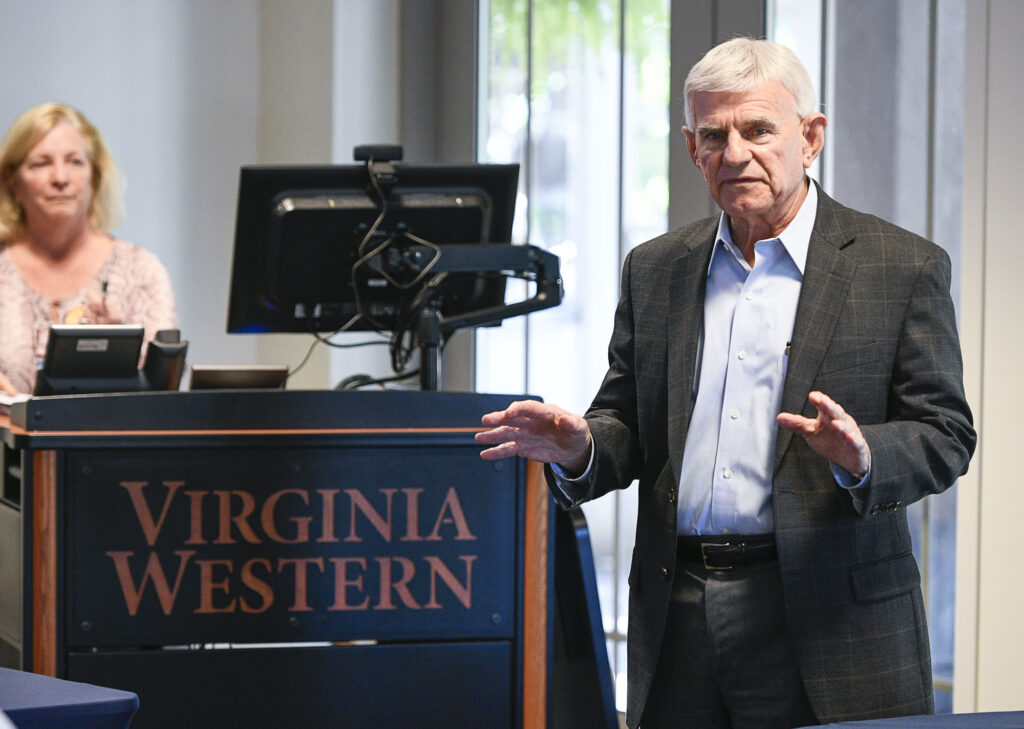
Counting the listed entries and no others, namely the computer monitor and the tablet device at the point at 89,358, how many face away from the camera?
2

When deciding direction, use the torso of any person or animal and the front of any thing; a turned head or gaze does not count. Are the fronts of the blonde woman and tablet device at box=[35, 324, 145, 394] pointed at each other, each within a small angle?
yes

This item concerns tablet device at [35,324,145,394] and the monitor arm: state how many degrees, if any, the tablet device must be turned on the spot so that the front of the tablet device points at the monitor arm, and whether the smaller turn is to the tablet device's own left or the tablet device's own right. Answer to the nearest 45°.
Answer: approximately 90° to the tablet device's own right

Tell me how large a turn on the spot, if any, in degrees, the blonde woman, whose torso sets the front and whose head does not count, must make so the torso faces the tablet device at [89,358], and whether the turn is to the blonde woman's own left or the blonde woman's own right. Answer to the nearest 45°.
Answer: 0° — they already face it

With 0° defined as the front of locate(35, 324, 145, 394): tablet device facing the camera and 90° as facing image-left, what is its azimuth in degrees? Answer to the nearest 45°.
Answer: approximately 180°

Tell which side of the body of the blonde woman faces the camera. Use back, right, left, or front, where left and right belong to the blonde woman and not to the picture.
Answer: front

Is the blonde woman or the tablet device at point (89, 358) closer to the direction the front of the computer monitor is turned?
the blonde woman

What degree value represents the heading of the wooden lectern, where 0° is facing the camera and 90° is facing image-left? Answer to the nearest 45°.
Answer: approximately 0°

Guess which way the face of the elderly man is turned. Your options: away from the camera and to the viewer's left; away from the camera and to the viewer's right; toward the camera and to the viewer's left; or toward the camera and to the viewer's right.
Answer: toward the camera and to the viewer's left

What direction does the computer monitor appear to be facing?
away from the camera

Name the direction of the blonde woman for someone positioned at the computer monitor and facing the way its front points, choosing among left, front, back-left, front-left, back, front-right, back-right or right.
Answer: front-left

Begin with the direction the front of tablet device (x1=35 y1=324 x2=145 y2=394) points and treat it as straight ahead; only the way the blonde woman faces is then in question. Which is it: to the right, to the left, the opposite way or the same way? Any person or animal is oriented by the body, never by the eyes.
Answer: the opposite way

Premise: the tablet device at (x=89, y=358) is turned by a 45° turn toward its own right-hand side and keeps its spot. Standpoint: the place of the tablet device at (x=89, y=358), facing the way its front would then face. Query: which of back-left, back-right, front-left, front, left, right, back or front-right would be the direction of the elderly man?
right

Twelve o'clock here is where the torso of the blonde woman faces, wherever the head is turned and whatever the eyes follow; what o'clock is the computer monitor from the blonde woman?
The computer monitor is roughly at 11 o'clock from the blonde woman.

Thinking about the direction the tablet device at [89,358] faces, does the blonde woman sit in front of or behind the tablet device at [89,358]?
in front

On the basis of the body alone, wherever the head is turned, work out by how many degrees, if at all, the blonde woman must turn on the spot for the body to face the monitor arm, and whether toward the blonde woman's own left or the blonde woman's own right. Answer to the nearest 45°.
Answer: approximately 45° to the blonde woman's own left
